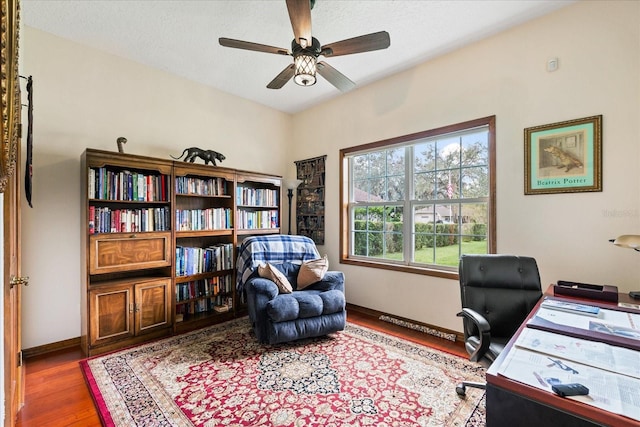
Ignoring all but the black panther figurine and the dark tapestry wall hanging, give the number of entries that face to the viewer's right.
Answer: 1

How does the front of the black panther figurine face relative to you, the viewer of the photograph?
facing to the right of the viewer

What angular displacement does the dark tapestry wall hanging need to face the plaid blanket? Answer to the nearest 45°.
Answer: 0° — it already faces it

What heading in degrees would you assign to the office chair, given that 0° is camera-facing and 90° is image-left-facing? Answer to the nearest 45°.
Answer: approximately 315°

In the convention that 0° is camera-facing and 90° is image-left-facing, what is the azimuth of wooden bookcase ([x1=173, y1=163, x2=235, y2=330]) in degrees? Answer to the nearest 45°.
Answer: approximately 315°

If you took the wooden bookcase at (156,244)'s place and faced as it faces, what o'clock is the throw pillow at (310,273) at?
The throw pillow is roughly at 11 o'clock from the wooden bookcase.

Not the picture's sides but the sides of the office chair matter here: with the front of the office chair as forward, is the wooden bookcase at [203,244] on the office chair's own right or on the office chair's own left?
on the office chair's own right

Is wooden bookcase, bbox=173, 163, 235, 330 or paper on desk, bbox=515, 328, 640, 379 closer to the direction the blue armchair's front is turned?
the paper on desk
